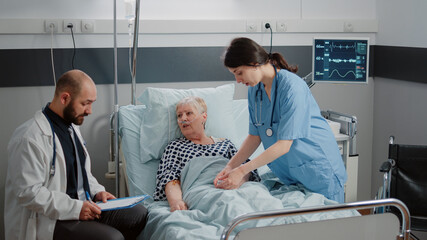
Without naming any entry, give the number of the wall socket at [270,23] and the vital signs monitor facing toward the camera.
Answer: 2

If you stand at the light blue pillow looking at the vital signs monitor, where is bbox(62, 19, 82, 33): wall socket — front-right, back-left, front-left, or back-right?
back-left

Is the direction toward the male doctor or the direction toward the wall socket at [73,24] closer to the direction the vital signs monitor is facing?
the male doctor

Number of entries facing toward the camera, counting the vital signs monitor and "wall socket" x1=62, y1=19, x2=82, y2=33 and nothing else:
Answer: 2

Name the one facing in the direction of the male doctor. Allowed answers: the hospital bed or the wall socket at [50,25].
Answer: the wall socket

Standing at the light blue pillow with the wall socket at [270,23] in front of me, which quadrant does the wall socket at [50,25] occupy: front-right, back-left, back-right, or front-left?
back-left

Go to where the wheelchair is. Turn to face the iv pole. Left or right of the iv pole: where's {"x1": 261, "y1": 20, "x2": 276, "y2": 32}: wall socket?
right

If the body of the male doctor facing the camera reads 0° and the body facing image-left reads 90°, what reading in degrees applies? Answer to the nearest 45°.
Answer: approximately 315°

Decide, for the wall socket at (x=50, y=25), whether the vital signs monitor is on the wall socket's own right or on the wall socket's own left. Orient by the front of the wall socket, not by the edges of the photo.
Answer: on the wall socket's own left

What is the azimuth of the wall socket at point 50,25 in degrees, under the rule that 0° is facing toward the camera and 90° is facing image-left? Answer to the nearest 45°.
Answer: approximately 0°
